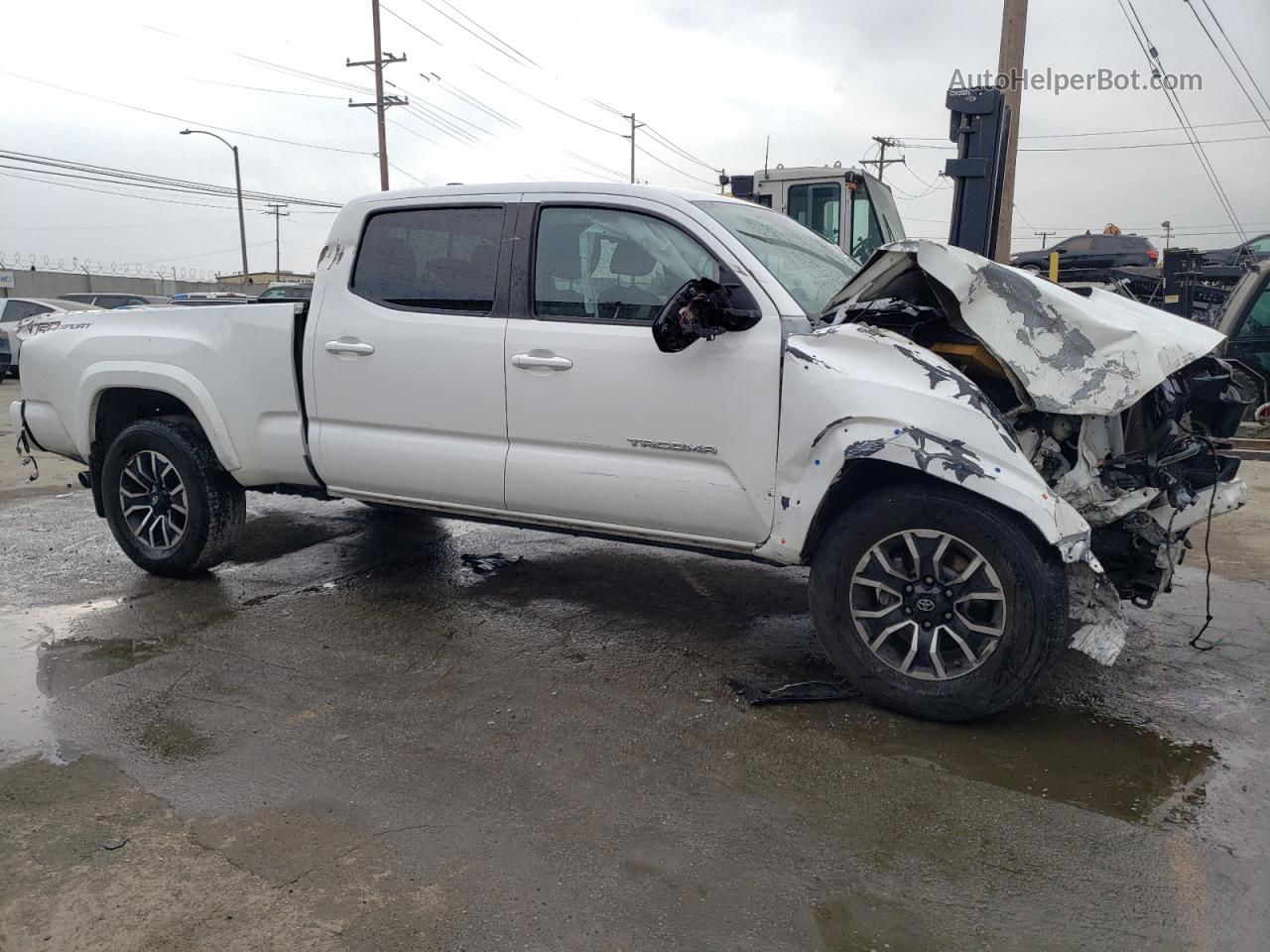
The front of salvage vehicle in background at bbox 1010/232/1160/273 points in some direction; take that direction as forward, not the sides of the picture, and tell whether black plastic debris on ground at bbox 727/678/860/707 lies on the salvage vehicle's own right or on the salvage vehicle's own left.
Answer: on the salvage vehicle's own left

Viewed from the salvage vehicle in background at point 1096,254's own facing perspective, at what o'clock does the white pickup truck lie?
The white pickup truck is roughly at 9 o'clock from the salvage vehicle in background.

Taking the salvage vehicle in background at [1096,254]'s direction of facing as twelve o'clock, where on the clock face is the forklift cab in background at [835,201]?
the forklift cab in background at [835,201] is roughly at 10 o'clock from the salvage vehicle in background at [1096,254].

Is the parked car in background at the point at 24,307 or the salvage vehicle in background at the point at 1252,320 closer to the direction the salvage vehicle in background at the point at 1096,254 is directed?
the parked car in background

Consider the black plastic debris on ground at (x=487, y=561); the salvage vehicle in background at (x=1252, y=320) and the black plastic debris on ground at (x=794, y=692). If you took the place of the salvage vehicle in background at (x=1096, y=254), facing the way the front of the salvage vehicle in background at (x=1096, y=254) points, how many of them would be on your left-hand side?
3

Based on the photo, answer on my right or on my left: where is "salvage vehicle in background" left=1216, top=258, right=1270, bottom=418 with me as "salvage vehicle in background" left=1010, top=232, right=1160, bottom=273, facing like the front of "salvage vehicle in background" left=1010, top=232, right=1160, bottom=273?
on my left

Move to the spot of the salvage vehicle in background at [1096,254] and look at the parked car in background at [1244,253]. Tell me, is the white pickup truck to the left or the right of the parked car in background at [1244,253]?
right

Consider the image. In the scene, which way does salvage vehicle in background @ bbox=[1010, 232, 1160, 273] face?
to the viewer's left

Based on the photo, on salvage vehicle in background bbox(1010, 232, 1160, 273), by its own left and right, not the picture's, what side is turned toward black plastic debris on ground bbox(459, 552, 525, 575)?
left

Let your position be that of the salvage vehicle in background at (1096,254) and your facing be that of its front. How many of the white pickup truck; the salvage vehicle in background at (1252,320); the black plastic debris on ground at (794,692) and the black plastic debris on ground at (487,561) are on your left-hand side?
4

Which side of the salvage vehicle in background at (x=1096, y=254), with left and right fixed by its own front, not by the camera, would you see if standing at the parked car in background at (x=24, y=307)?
front
